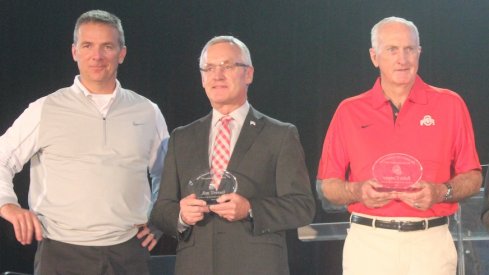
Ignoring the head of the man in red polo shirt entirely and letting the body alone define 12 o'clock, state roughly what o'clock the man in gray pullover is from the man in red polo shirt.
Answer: The man in gray pullover is roughly at 3 o'clock from the man in red polo shirt.

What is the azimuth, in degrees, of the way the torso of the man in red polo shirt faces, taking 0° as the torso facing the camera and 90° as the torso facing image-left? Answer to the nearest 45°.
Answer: approximately 0°

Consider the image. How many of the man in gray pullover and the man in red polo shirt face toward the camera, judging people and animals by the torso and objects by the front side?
2

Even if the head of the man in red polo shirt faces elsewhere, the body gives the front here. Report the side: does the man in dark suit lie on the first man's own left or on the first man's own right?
on the first man's own right

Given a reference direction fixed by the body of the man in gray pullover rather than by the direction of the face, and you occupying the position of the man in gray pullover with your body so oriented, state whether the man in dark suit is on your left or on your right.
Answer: on your left

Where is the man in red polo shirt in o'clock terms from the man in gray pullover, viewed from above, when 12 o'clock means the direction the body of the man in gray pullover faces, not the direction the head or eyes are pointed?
The man in red polo shirt is roughly at 10 o'clock from the man in gray pullover.

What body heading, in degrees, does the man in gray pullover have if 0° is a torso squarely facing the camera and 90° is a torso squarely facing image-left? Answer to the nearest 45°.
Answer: approximately 0°
